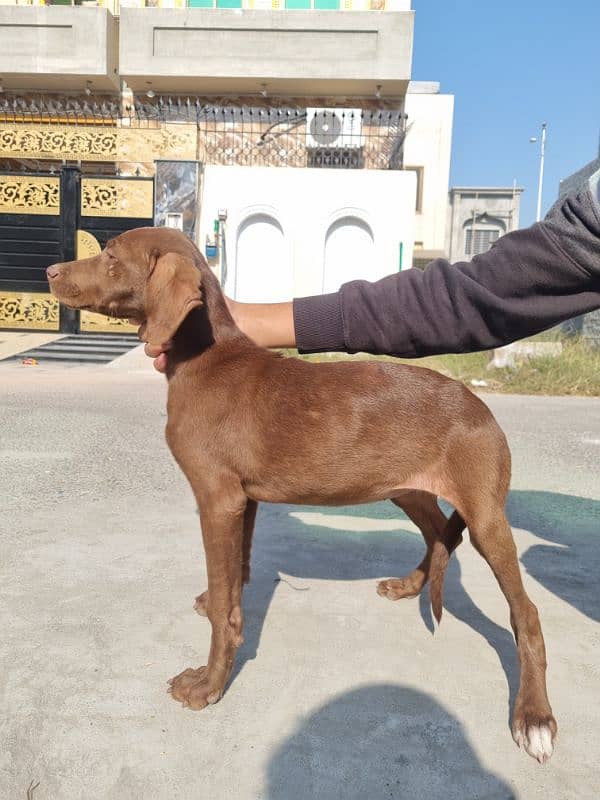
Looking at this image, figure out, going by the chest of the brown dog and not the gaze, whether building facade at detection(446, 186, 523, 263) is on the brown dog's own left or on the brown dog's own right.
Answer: on the brown dog's own right

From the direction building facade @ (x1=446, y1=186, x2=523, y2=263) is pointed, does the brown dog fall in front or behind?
in front

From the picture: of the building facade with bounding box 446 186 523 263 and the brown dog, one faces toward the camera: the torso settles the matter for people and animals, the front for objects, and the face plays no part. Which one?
the building facade

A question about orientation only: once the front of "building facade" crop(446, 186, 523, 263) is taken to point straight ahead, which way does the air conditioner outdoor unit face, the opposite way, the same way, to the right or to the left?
the same way

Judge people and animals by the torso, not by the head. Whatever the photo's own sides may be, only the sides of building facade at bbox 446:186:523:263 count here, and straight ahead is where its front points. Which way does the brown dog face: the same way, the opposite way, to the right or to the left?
to the right

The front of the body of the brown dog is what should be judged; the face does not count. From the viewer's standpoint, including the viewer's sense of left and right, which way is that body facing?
facing to the left of the viewer

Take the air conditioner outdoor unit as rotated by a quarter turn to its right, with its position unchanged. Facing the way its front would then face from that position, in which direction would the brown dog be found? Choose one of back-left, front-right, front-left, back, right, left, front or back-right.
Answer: left

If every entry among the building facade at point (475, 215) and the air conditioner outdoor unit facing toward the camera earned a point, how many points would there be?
2

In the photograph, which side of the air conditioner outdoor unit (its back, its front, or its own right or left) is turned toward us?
front

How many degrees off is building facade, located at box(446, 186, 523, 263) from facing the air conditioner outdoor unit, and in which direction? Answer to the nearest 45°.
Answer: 0° — it already faces it

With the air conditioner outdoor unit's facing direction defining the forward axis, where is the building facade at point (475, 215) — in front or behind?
behind
